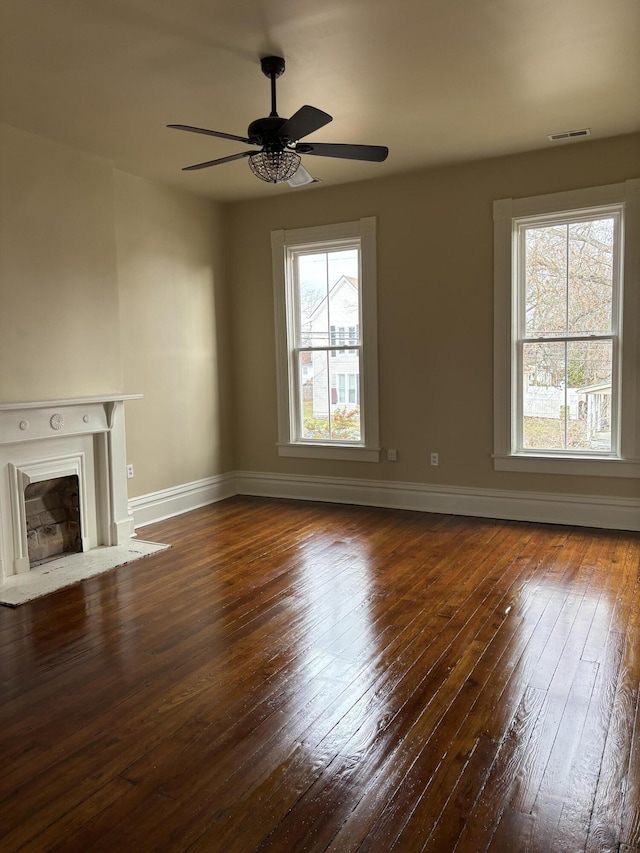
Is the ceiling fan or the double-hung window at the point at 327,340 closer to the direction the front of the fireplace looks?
the ceiling fan

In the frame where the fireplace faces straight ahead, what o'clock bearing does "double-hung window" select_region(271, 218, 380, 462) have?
The double-hung window is roughly at 10 o'clock from the fireplace.

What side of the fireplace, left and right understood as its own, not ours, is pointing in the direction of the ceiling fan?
front

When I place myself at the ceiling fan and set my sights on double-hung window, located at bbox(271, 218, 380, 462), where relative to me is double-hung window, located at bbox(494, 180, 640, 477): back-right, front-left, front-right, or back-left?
front-right

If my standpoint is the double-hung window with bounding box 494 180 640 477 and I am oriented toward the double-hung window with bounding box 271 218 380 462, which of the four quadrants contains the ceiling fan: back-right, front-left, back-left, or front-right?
front-left

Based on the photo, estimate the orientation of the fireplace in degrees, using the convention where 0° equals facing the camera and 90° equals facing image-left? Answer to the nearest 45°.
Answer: approximately 315°

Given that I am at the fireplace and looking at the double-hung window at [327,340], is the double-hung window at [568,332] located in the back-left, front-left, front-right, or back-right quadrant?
front-right

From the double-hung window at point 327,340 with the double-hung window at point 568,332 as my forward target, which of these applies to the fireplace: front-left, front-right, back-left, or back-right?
back-right

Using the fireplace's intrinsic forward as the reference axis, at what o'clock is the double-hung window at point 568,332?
The double-hung window is roughly at 11 o'clock from the fireplace.
